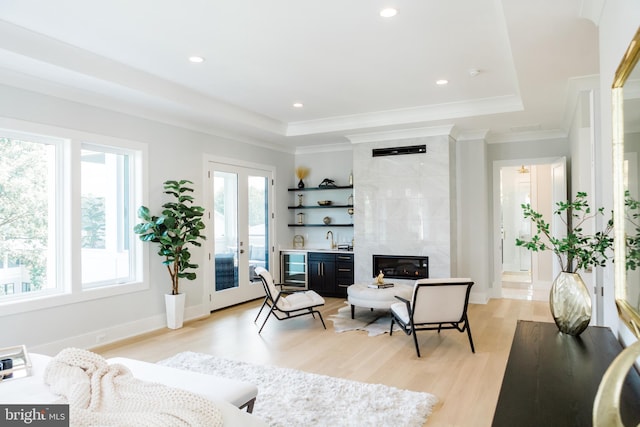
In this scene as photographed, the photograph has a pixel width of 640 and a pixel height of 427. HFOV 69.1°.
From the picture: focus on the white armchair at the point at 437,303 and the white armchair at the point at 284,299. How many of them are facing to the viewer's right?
1

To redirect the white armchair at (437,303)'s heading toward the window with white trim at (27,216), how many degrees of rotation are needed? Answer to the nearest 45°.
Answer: approximately 45° to its left

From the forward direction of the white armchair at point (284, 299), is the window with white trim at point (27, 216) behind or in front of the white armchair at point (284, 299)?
behind

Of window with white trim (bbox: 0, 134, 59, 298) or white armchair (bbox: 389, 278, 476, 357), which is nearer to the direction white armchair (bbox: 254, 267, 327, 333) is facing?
the white armchair

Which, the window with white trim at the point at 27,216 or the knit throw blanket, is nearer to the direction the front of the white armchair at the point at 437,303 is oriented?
the window with white trim

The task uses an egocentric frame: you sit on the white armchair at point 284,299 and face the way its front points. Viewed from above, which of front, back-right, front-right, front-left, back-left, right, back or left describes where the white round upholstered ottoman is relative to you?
front

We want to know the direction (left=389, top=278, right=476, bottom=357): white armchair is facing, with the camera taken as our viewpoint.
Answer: facing away from the viewer and to the left of the viewer

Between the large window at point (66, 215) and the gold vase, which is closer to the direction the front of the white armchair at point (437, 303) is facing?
the large window

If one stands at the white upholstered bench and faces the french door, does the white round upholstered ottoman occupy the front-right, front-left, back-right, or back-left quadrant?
front-right

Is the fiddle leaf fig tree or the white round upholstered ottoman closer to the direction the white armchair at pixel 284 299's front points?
the white round upholstered ottoman

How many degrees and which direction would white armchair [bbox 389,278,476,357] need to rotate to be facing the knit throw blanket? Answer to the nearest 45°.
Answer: approximately 90° to its left

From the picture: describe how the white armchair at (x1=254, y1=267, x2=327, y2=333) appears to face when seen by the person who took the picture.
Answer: facing to the right of the viewer

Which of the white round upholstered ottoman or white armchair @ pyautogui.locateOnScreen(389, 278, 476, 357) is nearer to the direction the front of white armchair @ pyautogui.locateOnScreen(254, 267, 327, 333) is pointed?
the white round upholstered ottoman

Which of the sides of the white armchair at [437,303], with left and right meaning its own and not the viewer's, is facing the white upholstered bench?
left

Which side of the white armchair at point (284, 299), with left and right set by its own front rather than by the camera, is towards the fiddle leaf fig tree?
back
